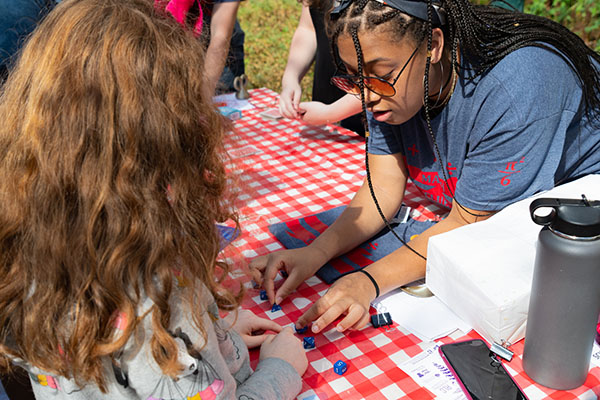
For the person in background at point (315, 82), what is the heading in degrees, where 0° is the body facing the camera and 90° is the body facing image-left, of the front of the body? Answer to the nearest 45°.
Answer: approximately 45°

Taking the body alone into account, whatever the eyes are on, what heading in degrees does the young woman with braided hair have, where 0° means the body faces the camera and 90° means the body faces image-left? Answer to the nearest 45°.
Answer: approximately 45°

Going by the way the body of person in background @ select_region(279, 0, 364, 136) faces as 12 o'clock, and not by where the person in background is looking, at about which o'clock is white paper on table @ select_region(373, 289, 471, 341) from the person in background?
The white paper on table is roughly at 10 o'clock from the person in background.

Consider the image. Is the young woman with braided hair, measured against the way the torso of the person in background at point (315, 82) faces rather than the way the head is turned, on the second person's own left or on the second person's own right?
on the second person's own left
